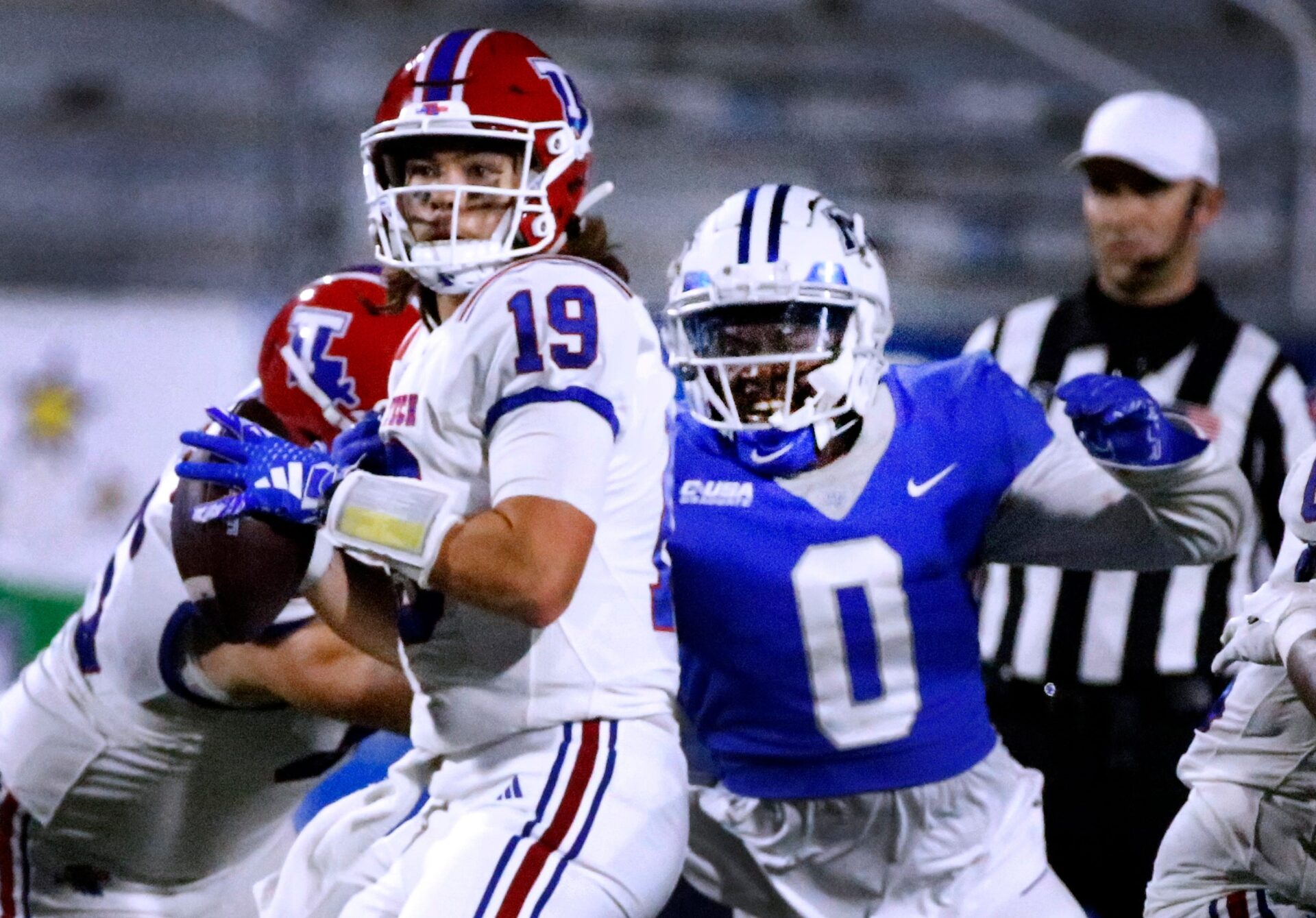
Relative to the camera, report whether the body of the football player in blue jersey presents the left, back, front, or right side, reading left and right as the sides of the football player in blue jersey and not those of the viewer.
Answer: front

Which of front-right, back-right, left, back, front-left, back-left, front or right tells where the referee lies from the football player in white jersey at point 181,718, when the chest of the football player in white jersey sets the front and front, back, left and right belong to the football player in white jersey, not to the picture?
front

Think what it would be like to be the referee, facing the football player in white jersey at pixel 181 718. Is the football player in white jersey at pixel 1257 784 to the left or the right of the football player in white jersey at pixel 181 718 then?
left

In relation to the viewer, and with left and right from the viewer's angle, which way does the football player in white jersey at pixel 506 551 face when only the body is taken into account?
facing to the left of the viewer

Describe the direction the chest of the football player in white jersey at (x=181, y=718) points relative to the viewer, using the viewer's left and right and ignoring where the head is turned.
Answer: facing to the right of the viewer

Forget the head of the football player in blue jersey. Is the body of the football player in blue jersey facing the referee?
no

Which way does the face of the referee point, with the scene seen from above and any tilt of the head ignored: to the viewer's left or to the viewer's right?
to the viewer's left

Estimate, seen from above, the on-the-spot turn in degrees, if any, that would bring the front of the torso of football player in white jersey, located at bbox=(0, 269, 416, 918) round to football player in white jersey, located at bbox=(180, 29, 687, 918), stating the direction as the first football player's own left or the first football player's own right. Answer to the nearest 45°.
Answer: approximately 45° to the first football player's own right

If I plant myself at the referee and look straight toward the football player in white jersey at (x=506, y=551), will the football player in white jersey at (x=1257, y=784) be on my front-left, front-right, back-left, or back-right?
front-left
